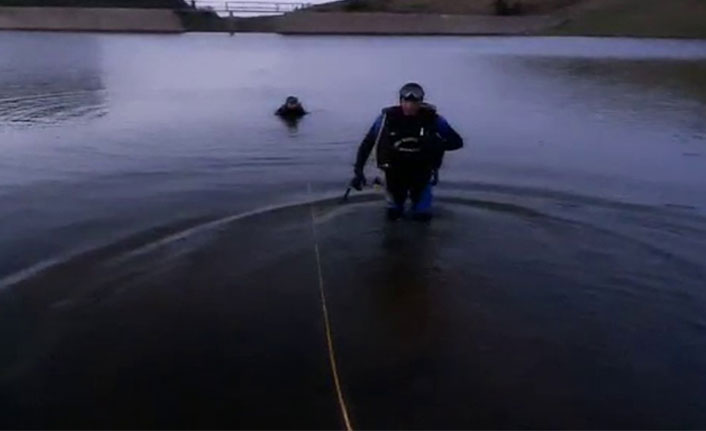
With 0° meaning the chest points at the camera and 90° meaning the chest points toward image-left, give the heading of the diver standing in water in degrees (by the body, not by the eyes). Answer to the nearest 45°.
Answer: approximately 0°

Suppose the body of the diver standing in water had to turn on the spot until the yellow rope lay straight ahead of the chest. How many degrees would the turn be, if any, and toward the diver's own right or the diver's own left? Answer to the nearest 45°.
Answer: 0° — they already face it
